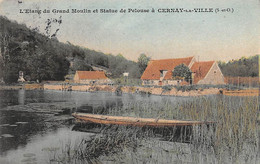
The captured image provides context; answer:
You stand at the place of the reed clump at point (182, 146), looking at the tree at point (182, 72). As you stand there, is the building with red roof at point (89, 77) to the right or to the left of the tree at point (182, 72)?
left
